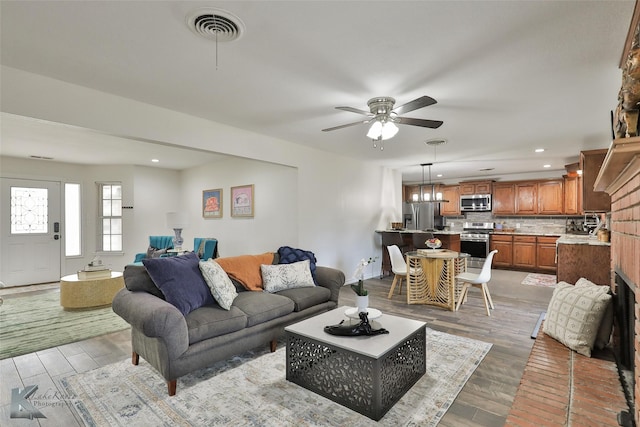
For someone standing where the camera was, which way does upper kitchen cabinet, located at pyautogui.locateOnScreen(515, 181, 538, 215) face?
facing the viewer

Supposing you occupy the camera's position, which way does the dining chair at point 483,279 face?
facing to the left of the viewer

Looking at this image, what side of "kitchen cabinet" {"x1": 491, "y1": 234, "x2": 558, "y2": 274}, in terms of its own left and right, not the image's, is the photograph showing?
front

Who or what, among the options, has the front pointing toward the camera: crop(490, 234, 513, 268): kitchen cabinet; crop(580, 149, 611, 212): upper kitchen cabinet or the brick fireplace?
the kitchen cabinet

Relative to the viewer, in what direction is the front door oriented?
toward the camera

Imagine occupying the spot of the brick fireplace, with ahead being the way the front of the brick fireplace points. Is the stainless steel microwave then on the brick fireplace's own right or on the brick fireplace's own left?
on the brick fireplace's own right

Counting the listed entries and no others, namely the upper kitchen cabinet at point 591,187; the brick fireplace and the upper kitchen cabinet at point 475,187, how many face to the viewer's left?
2

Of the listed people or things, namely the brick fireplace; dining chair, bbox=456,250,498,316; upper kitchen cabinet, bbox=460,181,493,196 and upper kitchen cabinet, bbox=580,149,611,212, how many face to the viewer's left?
3

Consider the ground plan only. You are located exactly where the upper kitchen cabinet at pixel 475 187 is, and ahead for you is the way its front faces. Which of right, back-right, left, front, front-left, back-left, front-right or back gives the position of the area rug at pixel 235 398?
front

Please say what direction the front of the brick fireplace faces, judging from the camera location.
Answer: facing to the left of the viewer

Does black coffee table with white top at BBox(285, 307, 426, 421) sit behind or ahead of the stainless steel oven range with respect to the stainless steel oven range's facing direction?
ahead

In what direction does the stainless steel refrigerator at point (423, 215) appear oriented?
toward the camera

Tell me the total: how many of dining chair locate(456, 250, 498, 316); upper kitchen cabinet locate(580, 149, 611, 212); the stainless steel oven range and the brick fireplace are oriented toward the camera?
1

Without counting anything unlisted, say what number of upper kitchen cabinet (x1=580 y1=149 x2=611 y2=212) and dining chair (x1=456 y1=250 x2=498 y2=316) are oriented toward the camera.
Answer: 0
